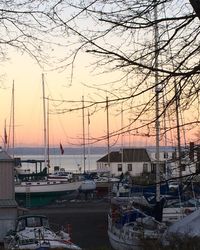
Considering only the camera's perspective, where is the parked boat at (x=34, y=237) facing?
facing the viewer

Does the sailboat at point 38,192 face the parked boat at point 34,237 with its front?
no

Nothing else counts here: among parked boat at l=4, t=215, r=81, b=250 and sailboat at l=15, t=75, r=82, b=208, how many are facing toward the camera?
1

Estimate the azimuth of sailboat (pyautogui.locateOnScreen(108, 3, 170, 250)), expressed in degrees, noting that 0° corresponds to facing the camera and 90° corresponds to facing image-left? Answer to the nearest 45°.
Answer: approximately 315°

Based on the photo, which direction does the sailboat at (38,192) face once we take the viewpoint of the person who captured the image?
facing to the right of the viewer

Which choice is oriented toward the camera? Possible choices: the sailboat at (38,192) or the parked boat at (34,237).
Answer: the parked boat

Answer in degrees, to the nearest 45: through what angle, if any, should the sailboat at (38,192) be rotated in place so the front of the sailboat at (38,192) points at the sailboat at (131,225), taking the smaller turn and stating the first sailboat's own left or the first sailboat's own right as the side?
approximately 90° to the first sailboat's own right

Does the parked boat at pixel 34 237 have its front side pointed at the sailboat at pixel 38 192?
no
